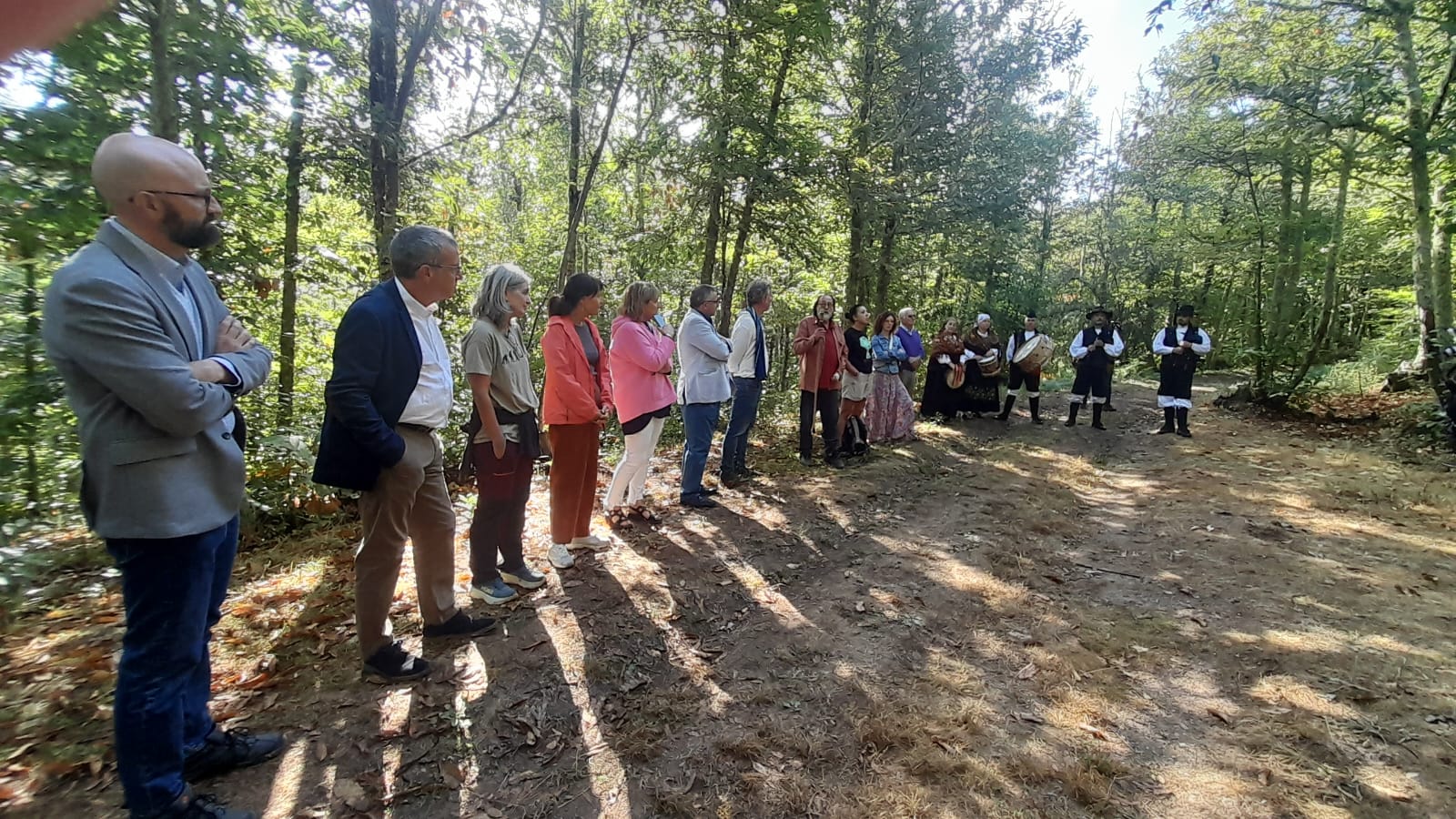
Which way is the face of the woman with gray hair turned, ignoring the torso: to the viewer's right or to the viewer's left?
to the viewer's right

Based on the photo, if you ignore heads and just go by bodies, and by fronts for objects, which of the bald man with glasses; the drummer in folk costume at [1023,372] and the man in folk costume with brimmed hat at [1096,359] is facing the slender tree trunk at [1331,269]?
the bald man with glasses

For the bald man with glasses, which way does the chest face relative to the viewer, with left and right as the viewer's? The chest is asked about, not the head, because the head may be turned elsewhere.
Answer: facing to the right of the viewer

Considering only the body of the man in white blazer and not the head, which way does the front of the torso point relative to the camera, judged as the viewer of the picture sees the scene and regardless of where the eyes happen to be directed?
to the viewer's right

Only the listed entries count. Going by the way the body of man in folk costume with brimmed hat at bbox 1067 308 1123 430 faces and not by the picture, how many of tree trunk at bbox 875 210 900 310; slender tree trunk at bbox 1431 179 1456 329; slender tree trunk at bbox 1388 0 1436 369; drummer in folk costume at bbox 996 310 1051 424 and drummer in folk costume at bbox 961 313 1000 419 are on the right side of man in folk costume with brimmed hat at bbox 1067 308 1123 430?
3

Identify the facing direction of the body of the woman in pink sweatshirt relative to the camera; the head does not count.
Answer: to the viewer's right

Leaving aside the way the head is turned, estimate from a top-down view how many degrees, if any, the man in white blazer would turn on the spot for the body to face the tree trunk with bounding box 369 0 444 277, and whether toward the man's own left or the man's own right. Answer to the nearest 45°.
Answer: approximately 180°

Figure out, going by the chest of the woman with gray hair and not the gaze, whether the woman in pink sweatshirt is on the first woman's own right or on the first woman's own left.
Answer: on the first woman's own left

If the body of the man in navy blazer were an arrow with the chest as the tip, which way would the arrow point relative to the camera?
to the viewer's right

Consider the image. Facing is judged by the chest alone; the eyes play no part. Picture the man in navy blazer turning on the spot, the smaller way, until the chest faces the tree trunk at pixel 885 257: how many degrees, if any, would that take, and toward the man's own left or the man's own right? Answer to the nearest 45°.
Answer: approximately 45° to the man's own left
